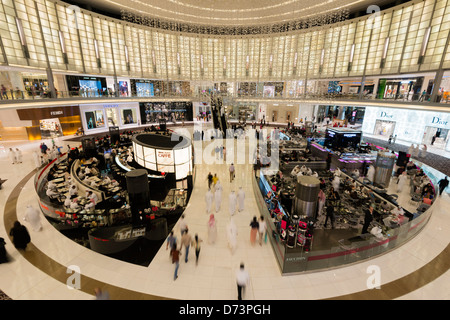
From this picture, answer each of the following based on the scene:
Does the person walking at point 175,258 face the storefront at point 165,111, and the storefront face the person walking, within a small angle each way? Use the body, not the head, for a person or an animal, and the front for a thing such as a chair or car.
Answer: yes

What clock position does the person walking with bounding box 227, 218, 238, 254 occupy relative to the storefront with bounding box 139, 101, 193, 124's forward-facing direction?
The person walking is roughly at 12 o'clock from the storefront.

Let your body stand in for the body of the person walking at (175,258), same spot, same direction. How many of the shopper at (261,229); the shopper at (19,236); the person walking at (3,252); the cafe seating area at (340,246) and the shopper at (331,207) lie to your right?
3

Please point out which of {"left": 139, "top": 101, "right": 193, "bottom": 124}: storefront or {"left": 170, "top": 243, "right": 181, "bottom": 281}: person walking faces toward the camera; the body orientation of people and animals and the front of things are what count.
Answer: the storefront

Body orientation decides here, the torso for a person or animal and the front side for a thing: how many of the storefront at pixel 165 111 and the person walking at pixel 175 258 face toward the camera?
1

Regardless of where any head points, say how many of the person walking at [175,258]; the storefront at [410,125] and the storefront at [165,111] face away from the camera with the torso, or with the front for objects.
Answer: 1

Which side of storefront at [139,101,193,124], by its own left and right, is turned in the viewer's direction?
front

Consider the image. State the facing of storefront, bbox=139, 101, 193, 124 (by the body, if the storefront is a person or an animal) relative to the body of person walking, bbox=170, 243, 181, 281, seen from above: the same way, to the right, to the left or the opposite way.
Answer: the opposite way

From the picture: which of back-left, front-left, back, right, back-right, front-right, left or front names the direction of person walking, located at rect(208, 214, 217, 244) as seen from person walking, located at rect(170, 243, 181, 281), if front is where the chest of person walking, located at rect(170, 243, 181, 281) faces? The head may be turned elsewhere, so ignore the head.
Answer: front-right

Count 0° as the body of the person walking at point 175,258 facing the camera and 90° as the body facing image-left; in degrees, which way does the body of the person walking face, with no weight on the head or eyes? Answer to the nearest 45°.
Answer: approximately 180°

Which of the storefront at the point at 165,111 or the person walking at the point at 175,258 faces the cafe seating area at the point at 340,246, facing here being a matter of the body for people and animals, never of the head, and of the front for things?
the storefront

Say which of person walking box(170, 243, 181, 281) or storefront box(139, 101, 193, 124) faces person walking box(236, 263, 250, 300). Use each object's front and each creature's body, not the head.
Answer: the storefront

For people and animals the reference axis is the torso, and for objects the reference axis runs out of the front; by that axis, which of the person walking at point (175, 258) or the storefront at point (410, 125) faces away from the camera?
the person walking

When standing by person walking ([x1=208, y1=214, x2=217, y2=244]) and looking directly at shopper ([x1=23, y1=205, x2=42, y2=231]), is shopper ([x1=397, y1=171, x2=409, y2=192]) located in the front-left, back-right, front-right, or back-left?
back-right

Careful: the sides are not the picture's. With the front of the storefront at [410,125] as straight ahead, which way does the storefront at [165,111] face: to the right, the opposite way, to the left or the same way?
to the left

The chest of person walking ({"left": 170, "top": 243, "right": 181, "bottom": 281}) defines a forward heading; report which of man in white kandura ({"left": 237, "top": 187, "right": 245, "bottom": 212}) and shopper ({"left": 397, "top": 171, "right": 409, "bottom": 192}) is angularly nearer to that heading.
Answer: the man in white kandura

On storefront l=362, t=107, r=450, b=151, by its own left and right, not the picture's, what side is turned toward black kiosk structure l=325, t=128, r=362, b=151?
front
